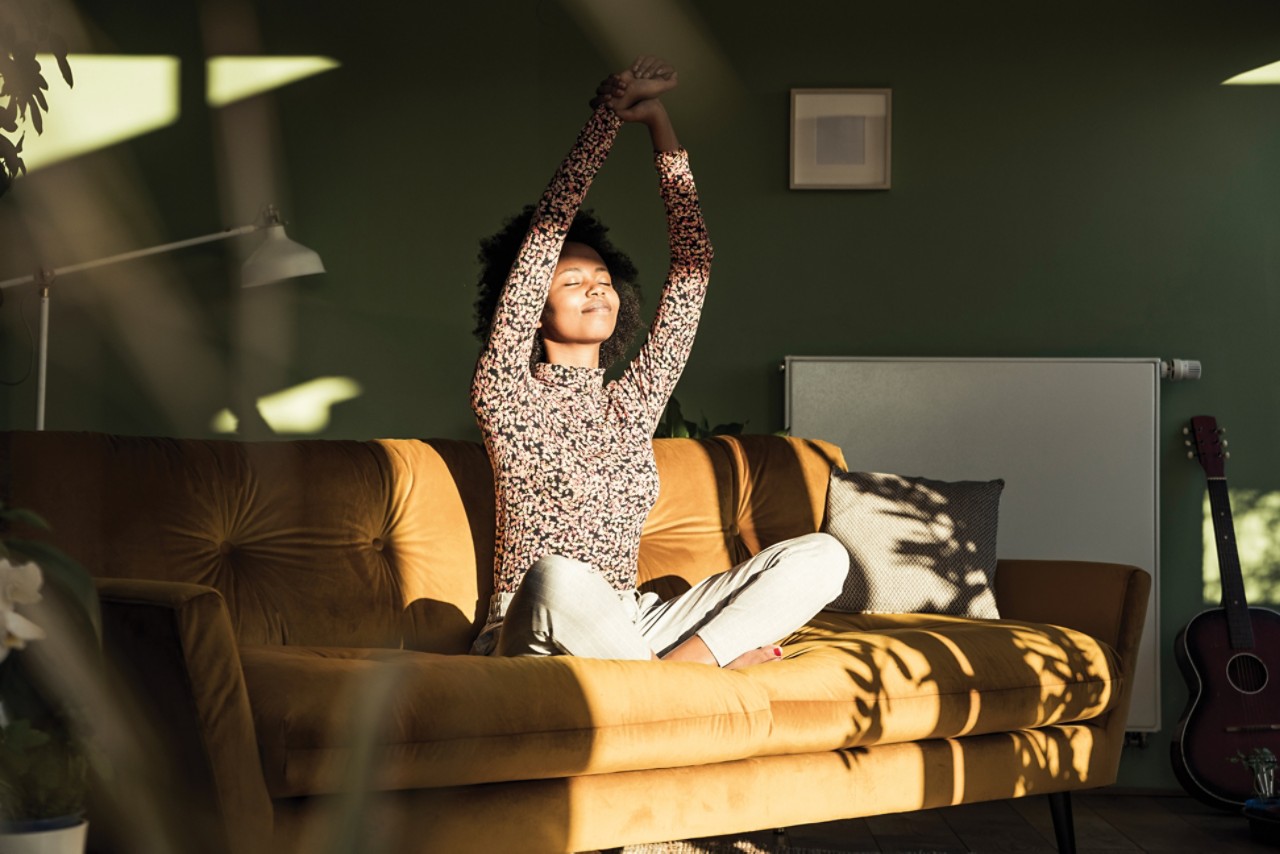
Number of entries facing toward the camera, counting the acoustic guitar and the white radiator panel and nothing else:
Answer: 2

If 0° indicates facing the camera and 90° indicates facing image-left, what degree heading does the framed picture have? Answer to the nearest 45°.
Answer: approximately 0°

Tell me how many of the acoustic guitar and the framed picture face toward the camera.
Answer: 2

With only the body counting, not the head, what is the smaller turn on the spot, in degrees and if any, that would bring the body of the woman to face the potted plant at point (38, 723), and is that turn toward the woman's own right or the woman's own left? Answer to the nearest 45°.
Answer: approximately 45° to the woman's own right

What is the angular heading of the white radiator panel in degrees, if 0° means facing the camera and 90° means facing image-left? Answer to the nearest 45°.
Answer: approximately 0°

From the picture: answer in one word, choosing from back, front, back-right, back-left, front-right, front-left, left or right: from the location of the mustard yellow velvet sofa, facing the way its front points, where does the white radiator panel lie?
left

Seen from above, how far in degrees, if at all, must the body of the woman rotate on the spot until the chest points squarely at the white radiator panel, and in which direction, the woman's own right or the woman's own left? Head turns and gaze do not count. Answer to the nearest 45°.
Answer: approximately 90° to the woman's own left

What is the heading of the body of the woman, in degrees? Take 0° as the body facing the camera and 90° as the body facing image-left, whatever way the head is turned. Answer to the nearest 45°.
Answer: approximately 315°
